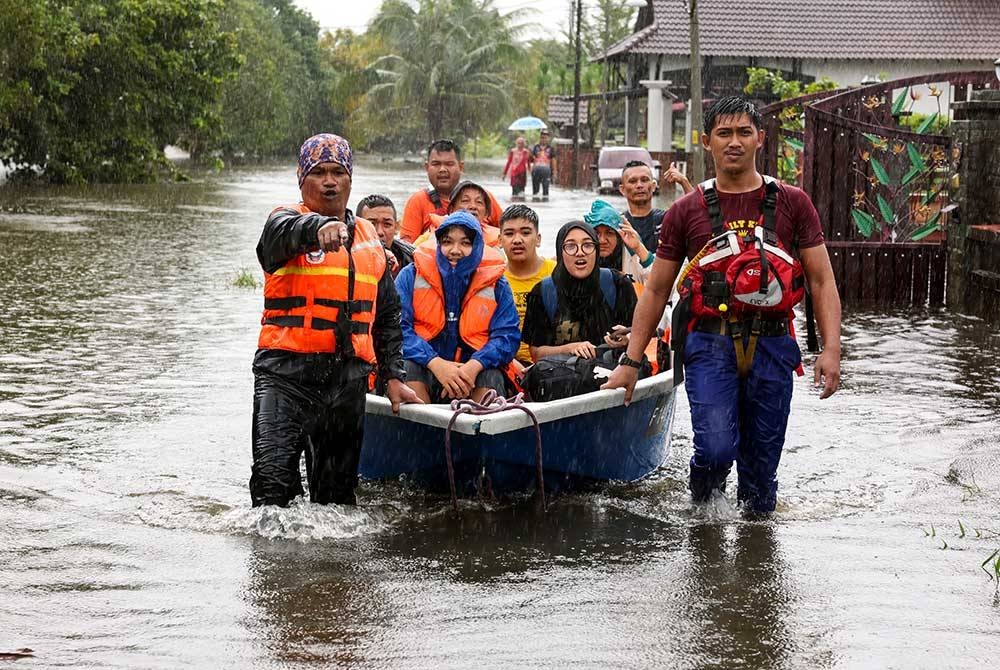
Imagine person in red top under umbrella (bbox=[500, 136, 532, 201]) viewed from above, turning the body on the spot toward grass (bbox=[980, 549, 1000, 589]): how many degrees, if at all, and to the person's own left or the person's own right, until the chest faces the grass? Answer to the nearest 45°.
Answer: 0° — they already face it

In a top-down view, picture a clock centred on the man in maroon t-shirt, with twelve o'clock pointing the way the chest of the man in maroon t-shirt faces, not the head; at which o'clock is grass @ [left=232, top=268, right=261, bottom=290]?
The grass is roughly at 5 o'clock from the man in maroon t-shirt.

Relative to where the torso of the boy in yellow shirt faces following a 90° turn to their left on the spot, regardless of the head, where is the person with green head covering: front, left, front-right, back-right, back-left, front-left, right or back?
front-left

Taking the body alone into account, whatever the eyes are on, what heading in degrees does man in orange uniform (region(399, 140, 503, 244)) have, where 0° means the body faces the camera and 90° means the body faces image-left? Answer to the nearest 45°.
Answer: approximately 0°
